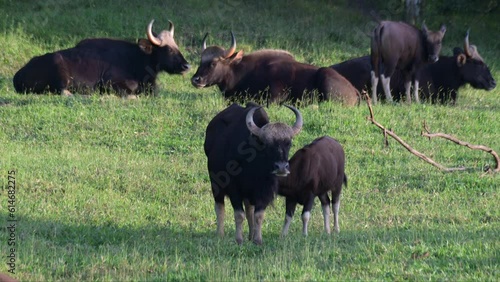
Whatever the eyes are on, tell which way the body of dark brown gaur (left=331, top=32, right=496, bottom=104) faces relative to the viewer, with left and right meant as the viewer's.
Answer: facing to the right of the viewer

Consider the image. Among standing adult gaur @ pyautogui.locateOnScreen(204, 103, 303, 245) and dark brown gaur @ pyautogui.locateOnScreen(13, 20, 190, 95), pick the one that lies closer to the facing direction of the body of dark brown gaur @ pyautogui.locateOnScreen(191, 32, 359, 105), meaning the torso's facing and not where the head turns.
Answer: the dark brown gaur

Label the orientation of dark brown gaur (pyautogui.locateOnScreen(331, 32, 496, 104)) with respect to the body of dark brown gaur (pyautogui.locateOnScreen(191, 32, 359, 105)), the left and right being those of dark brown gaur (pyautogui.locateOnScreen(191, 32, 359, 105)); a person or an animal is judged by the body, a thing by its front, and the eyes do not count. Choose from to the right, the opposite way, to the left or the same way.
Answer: the opposite way

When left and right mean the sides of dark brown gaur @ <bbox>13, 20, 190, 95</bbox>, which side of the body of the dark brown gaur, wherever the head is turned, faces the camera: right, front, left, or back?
right

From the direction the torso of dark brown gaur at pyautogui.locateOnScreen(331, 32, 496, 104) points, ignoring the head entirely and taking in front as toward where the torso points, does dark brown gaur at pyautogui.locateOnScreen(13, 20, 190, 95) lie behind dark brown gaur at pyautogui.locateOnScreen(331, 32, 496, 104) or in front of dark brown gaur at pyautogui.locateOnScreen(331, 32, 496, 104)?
behind

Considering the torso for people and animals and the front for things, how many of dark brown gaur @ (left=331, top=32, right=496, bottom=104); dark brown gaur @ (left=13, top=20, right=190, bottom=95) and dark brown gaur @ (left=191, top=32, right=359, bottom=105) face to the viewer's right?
2

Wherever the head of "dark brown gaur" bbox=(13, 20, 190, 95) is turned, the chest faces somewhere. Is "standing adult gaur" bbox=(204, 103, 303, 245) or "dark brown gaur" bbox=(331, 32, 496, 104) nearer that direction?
the dark brown gaur

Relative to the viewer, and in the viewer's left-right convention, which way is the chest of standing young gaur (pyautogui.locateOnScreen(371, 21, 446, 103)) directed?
facing away from the viewer and to the right of the viewer

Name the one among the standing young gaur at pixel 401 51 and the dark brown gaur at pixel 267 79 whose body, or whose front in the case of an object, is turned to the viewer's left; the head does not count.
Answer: the dark brown gaur

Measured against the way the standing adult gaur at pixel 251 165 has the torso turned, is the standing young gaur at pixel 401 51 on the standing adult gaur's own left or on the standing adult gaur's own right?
on the standing adult gaur's own left

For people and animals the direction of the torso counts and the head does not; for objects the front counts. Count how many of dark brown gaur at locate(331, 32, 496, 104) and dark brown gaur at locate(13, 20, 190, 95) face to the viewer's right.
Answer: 2

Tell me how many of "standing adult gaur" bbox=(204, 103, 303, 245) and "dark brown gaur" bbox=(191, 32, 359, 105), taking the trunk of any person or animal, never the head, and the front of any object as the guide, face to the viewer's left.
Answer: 1

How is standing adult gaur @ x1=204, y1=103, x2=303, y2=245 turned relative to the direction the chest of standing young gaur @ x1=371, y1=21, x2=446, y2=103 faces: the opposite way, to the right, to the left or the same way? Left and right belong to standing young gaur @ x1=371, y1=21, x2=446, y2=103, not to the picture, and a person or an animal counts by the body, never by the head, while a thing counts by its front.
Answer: to the right

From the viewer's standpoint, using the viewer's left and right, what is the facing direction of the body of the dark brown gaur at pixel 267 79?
facing to the left of the viewer

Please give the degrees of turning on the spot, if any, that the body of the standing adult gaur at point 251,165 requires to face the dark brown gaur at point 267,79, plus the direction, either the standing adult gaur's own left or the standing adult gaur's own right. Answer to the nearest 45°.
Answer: approximately 135° to the standing adult gaur's own left
